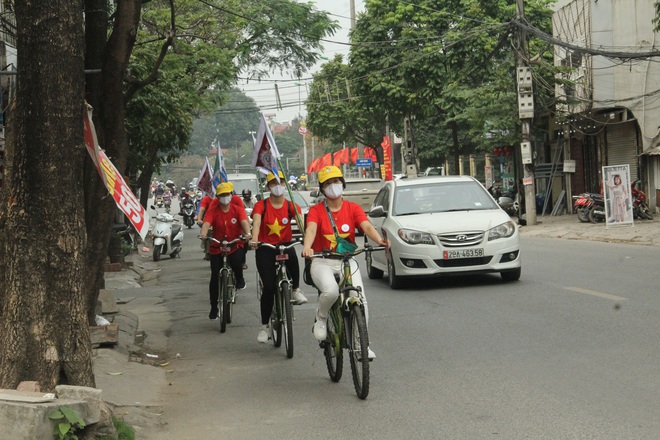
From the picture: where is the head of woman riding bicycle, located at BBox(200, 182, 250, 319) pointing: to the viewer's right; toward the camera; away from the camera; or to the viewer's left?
toward the camera

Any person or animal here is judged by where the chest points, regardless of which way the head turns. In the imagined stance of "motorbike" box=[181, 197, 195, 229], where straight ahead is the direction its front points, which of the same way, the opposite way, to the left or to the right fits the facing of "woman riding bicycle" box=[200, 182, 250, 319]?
the same way

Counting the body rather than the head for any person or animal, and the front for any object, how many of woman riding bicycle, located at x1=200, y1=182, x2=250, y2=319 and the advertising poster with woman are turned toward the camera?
2

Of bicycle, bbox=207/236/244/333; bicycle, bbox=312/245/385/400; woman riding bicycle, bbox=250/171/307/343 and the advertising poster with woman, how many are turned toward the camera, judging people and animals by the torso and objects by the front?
4

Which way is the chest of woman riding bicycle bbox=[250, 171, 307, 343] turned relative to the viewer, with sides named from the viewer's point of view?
facing the viewer

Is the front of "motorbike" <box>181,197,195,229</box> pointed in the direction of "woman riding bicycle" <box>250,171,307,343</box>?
yes

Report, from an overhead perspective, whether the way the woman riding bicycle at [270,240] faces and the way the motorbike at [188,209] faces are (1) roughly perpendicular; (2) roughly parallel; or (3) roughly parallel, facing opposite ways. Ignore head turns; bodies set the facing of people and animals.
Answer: roughly parallel

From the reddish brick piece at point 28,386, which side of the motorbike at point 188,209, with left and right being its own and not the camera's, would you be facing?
front

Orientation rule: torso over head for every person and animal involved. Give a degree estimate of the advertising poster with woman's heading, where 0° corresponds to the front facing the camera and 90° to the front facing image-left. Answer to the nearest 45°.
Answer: approximately 0°

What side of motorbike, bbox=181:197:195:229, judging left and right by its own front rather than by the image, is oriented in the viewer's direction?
front

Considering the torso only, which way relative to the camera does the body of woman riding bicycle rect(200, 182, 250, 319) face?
toward the camera

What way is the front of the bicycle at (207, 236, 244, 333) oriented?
toward the camera

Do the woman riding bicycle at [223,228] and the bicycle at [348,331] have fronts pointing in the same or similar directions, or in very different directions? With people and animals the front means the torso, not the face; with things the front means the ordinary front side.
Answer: same or similar directions

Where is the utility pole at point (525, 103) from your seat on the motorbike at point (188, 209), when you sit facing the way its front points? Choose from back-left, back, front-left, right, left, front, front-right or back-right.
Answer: front-left

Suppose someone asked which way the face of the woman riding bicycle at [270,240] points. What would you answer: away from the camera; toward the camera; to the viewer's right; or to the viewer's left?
toward the camera

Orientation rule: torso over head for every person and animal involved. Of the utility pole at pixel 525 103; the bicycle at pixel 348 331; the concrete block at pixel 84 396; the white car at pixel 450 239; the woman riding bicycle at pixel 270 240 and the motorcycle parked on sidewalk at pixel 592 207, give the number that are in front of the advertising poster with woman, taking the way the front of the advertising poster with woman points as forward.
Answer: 4
